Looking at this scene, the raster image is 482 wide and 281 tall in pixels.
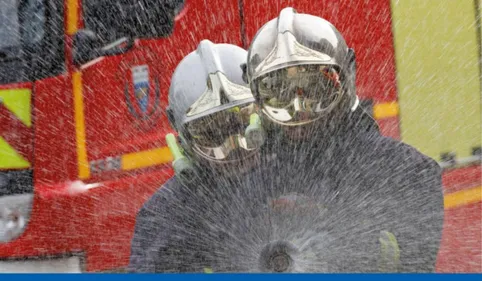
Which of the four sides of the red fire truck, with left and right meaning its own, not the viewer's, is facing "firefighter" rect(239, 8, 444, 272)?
left

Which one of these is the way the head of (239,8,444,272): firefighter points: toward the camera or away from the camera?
toward the camera

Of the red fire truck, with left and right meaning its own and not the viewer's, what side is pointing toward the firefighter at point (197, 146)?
left

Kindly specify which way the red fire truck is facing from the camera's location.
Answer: facing the viewer and to the left of the viewer
